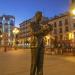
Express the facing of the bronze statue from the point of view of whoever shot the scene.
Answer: facing the viewer and to the right of the viewer
